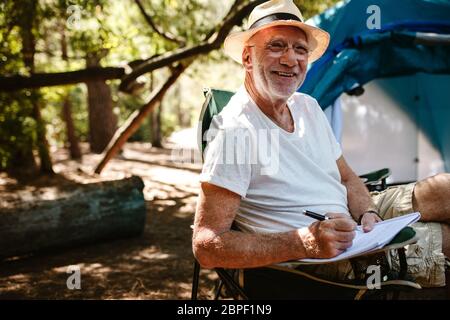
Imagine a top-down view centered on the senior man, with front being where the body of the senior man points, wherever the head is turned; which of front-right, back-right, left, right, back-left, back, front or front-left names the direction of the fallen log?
back

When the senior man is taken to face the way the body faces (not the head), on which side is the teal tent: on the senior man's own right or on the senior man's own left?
on the senior man's own left

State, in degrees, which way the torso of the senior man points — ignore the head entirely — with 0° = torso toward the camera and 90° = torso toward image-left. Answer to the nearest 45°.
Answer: approximately 315°

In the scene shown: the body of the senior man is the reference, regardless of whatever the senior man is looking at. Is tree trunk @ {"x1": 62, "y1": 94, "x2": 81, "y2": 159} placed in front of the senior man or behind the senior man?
behind

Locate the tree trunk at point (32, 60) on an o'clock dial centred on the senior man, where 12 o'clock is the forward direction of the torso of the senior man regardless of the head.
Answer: The tree trunk is roughly at 6 o'clock from the senior man.

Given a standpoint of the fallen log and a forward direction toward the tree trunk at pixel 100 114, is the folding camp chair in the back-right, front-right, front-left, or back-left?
back-right

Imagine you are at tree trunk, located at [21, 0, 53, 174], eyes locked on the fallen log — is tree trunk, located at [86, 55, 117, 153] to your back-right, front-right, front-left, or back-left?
back-left

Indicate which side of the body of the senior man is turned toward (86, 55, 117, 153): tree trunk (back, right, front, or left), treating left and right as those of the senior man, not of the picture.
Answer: back

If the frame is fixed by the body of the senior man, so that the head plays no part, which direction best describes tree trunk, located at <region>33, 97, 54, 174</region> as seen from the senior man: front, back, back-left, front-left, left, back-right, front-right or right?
back
